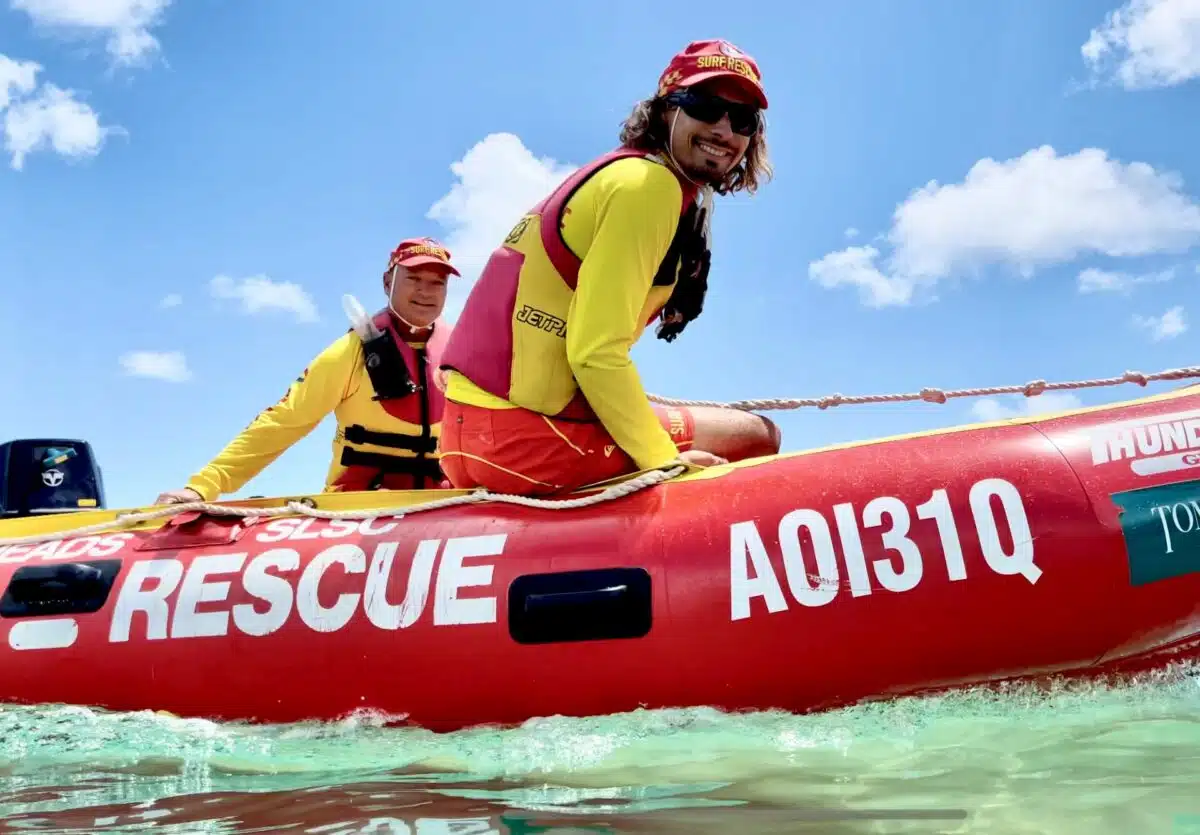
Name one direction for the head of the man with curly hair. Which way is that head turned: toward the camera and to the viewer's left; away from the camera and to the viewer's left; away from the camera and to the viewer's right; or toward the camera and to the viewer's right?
toward the camera and to the viewer's right

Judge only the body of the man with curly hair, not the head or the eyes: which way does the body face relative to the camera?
to the viewer's right

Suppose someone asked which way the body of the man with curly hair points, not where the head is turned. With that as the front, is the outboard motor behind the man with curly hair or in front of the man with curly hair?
behind

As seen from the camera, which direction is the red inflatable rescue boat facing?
to the viewer's right
